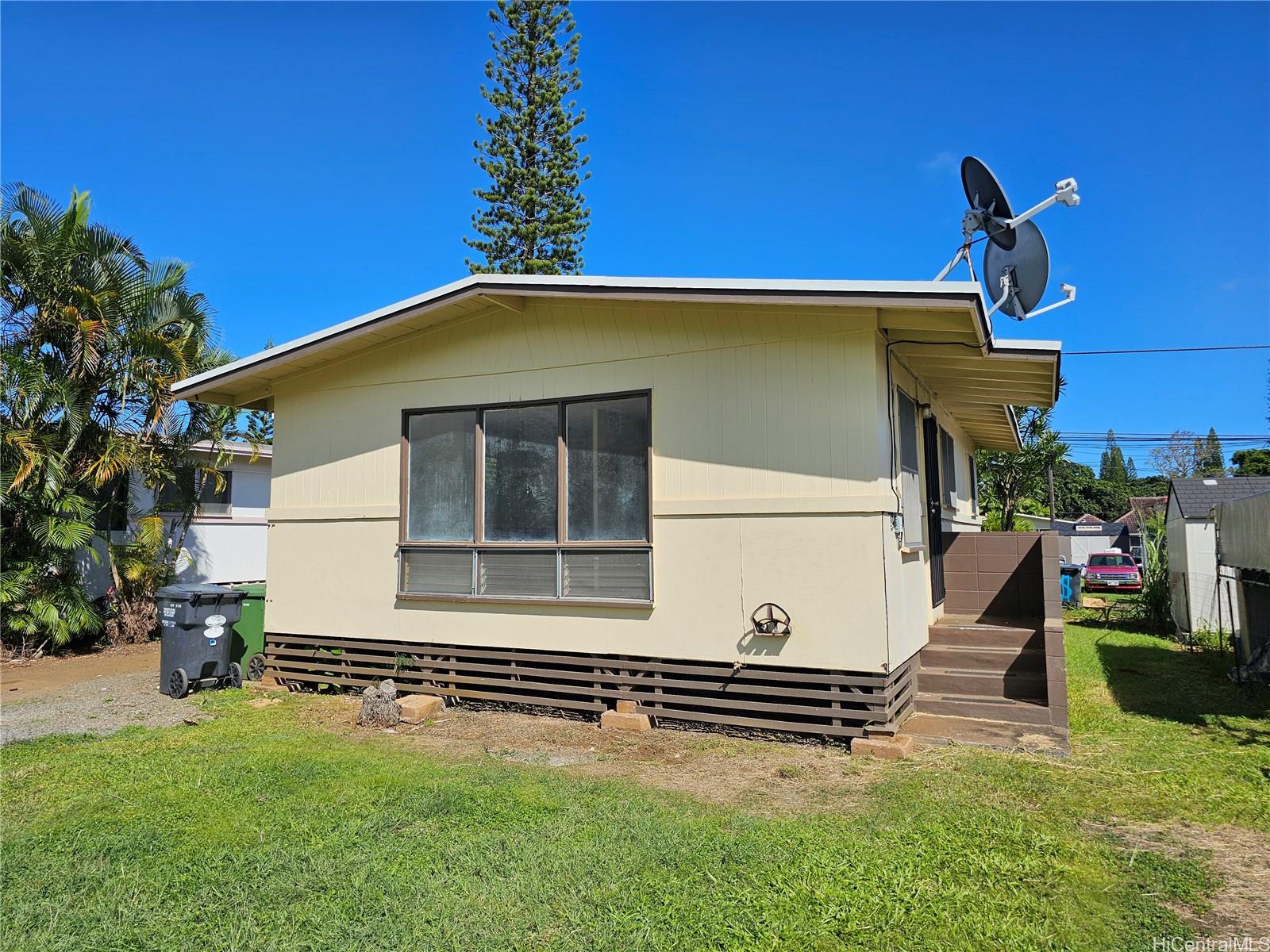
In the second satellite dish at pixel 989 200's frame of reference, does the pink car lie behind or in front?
in front

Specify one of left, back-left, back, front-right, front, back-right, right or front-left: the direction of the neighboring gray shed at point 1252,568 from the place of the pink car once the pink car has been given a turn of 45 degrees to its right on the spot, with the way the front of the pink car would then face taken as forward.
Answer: front-left

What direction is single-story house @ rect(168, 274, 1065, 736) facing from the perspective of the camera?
to the viewer's right

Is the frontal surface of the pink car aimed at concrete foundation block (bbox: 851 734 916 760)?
yes

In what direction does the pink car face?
toward the camera

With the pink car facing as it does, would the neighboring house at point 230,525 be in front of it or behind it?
in front

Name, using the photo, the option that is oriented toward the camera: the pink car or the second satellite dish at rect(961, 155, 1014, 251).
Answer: the pink car

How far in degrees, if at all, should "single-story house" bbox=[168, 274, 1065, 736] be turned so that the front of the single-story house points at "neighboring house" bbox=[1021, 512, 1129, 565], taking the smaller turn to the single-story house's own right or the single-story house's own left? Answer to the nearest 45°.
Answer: approximately 45° to the single-story house's own left

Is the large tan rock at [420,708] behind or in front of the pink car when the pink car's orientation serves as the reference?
in front

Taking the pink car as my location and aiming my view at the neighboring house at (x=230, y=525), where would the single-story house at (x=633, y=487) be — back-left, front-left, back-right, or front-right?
front-left

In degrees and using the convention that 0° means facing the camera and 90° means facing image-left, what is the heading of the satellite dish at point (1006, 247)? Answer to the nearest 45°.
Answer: approximately 225°

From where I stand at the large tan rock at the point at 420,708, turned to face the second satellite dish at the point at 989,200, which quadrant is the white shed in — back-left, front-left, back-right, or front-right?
front-left

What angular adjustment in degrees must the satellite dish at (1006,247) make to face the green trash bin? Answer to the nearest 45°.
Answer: approximately 135° to its left

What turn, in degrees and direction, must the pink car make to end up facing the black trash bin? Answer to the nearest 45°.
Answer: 0° — it already faces it

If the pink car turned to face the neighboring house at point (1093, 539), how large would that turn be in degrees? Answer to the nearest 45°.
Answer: approximately 180°

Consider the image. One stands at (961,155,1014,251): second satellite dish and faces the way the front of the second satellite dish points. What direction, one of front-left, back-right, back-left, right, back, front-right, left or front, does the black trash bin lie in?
back-left
